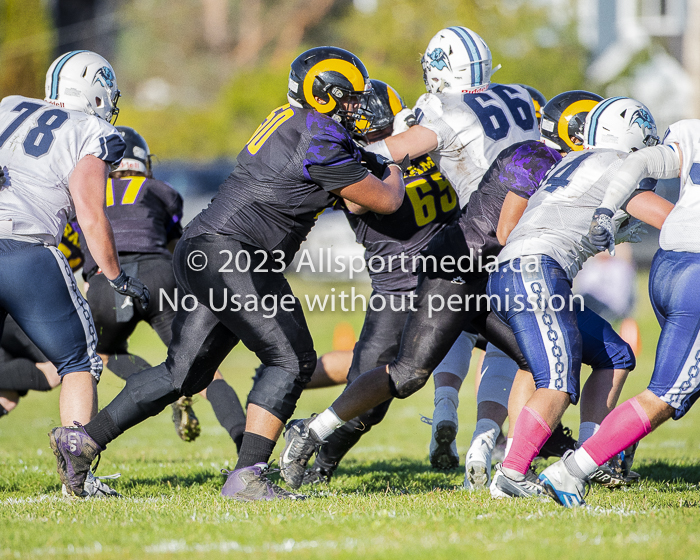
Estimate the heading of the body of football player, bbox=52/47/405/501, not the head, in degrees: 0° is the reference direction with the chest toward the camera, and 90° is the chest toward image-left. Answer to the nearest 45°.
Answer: approximately 270°

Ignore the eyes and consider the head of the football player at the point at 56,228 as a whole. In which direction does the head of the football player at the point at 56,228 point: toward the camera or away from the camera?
away from the camera

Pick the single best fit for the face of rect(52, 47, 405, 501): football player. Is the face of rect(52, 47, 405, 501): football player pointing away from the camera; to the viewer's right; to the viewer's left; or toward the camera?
to the viewer's right

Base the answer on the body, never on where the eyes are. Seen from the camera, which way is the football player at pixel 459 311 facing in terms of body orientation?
to the viewer's right

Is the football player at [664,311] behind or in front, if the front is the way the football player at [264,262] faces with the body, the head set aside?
in front

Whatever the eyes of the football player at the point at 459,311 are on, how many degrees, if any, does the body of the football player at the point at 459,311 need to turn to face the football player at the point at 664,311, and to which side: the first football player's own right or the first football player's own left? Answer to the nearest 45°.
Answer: approximately 45° to the first football player's own right

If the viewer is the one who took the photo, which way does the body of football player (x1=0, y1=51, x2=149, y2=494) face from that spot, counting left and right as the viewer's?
facing away from the viewer and to the right of the viewer
